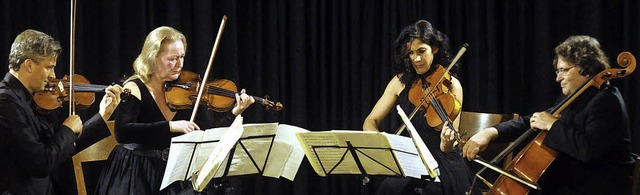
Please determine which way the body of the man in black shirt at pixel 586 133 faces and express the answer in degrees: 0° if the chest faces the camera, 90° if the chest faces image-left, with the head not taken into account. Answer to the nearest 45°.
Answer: approximately 90°

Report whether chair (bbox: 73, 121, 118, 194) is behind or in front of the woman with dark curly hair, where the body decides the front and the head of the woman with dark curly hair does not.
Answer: in front

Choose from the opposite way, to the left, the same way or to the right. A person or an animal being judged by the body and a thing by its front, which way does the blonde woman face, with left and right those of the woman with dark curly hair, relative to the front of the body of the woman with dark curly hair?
to the left

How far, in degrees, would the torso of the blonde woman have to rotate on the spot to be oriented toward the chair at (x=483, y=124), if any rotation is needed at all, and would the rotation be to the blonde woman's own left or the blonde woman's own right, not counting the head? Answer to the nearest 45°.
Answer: approximately 45° to the blonde woman's own left

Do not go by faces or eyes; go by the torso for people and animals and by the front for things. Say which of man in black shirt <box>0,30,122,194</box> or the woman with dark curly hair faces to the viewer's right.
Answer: the man in black shirt

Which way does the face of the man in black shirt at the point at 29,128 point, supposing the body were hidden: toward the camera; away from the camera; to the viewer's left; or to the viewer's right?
to the viewer's right
